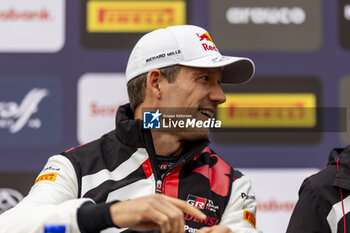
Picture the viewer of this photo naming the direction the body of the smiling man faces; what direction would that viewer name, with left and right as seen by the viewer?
facing the viewer and to the right of the viewer

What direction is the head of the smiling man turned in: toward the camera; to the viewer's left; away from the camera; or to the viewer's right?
to the viewer's right
